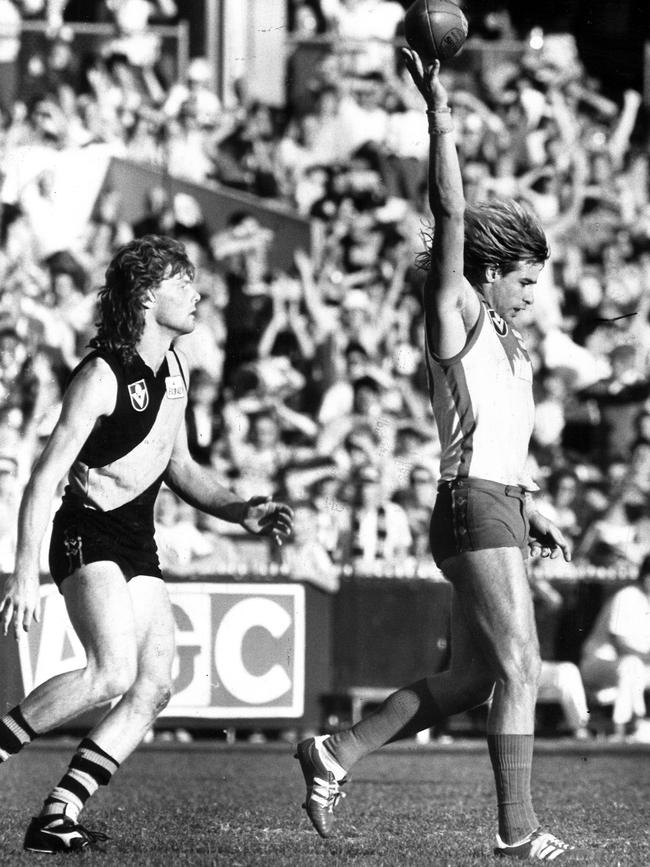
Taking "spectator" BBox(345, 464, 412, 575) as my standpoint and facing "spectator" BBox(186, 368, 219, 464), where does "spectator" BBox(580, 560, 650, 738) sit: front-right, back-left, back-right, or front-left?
back-right

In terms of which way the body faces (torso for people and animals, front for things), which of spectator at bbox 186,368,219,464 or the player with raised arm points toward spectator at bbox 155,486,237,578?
spectator at bbox 186,368,219,464

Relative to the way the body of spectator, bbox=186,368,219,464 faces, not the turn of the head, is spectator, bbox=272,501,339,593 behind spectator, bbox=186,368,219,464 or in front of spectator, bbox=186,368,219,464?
in front

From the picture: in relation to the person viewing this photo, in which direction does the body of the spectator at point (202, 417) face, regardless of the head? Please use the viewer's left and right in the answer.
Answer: facing the viewer

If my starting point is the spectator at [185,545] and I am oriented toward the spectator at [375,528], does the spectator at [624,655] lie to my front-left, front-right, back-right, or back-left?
front-right

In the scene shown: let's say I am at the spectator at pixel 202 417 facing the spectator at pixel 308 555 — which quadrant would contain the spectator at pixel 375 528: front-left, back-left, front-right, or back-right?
front-left

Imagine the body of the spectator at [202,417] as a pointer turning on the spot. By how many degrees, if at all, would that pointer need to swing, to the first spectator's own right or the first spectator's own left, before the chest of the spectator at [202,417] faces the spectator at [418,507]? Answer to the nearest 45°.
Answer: approximately 45° to the first spectator's own left
